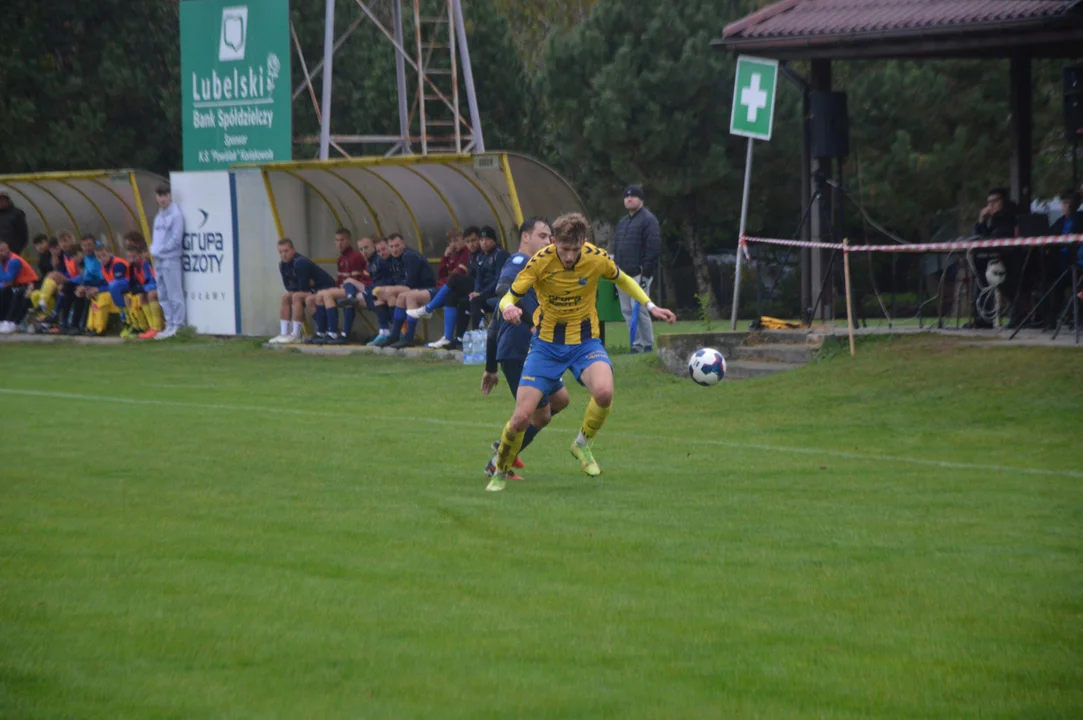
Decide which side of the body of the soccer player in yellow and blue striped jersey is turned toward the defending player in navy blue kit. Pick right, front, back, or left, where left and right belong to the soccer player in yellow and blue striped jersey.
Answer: back

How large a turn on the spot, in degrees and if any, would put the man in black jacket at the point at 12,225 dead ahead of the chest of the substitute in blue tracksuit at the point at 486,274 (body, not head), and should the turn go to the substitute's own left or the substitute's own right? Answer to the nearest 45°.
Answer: approximately 90° to the substitute's own right

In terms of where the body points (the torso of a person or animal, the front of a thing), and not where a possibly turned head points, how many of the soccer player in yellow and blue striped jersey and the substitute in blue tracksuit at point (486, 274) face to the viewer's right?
0

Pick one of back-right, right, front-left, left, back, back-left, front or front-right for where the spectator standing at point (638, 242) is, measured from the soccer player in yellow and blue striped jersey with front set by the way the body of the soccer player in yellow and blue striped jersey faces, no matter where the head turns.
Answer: back

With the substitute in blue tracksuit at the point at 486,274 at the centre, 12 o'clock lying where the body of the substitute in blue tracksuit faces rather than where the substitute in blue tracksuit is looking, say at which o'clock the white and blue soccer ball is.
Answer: The white and blue soccer ball is roughly at 10 o'clock from the substitute in blue tracksuit.

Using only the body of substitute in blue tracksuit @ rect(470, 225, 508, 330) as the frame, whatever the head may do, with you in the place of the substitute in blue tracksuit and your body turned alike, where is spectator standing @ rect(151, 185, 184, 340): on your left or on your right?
on your right

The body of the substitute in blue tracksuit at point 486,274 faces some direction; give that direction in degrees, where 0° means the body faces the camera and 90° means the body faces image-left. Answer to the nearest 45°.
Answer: approximately 45°

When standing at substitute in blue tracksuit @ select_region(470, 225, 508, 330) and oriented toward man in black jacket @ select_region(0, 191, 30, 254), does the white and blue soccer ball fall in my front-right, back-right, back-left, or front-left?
back-left

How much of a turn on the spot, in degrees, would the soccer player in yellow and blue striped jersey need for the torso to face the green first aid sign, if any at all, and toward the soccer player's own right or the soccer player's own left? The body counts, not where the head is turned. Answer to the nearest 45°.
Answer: approximately 180°

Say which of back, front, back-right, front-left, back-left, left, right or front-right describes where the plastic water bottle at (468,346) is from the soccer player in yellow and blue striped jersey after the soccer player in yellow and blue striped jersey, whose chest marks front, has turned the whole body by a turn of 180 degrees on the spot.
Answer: front
